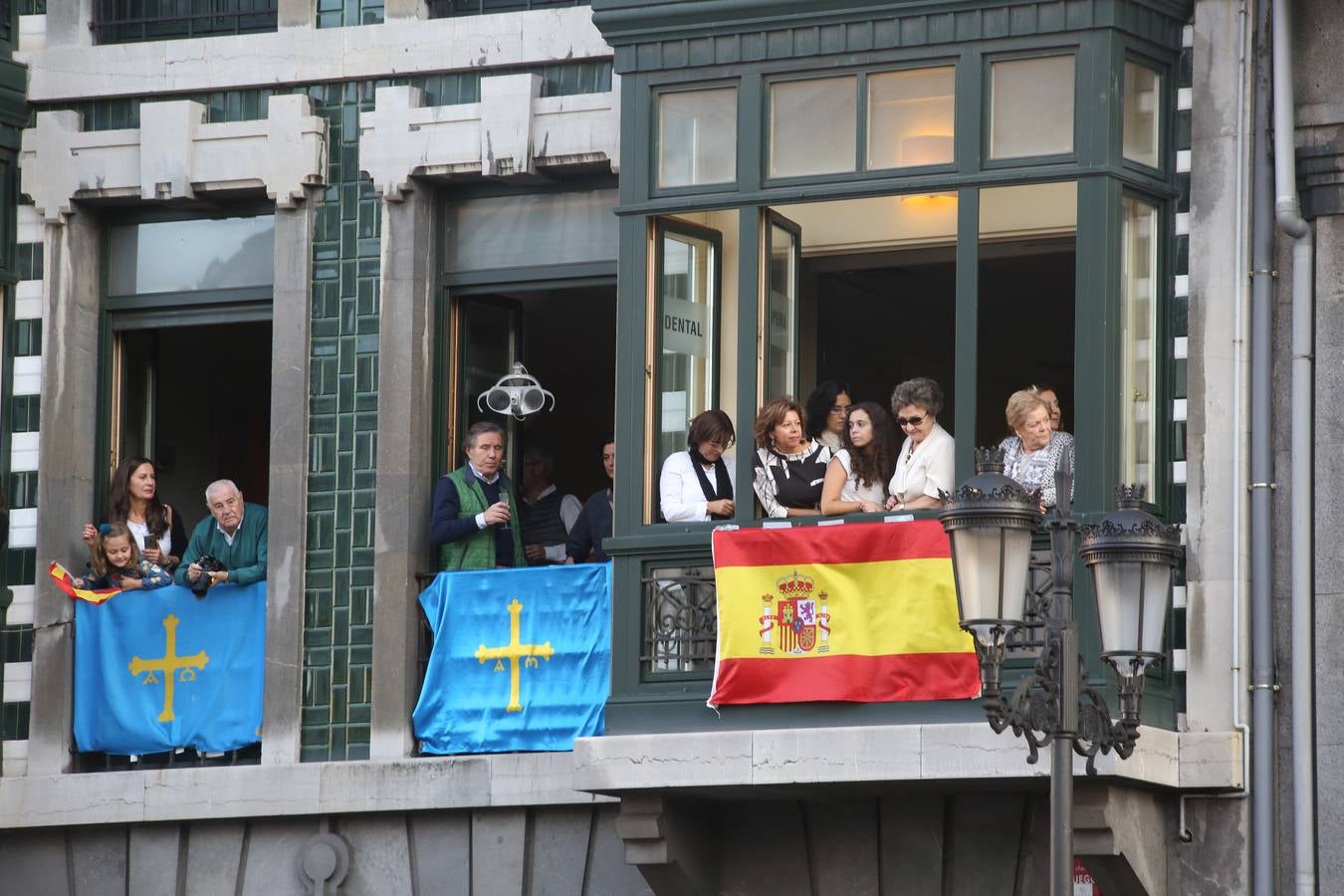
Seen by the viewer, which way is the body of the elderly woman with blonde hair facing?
toward the camera

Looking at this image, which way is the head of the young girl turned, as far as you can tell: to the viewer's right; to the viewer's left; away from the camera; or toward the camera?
toward the camera

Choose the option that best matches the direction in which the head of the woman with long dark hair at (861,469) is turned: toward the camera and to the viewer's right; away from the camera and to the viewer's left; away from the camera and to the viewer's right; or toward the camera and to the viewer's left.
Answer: toward the camera and to the viewer's left

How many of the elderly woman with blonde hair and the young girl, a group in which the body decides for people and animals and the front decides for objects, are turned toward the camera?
2

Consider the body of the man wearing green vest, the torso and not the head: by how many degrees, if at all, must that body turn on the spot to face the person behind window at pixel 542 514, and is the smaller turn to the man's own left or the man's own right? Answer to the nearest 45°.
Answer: approximately 90° to the man's own left

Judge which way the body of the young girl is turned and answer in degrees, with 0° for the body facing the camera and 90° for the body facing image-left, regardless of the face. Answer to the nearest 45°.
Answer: approximately 0°

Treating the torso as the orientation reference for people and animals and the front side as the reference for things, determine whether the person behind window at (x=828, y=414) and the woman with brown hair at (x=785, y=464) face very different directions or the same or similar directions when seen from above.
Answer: same or similar directions

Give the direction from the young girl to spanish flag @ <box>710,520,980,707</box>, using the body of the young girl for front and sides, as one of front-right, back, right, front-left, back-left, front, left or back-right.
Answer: front-left

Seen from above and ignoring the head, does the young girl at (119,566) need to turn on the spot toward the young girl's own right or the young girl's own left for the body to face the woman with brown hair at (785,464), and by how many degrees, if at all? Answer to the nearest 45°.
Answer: approximately 45° to the young girl's own left

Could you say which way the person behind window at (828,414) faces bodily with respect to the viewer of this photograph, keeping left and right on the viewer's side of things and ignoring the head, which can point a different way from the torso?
facing the viewer and to the right of the viewer

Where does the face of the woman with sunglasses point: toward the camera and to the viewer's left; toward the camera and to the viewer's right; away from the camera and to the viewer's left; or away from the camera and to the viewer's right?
toward the camera and to the viewer's left

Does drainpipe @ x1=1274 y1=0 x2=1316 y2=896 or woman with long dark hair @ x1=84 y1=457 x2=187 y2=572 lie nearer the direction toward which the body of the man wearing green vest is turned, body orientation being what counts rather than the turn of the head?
the drainpipe

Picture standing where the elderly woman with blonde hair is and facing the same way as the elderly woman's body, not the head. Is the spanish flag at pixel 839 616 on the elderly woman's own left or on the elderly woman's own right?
on the elderly woman's own right
